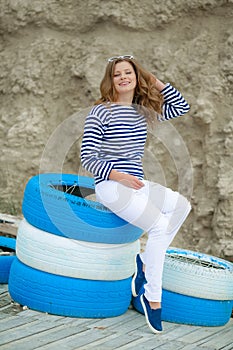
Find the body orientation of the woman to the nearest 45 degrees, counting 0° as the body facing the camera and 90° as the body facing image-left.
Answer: approximately 315°
